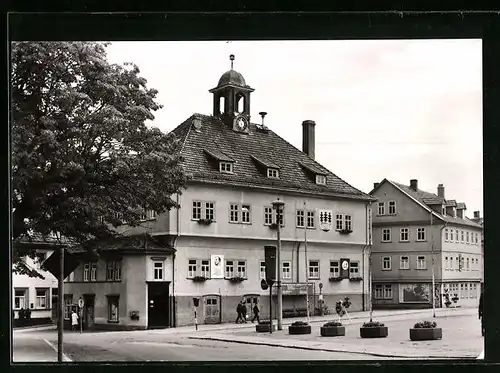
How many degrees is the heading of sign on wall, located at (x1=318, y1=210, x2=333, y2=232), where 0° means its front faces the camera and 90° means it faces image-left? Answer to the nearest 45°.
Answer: approximately 0°
